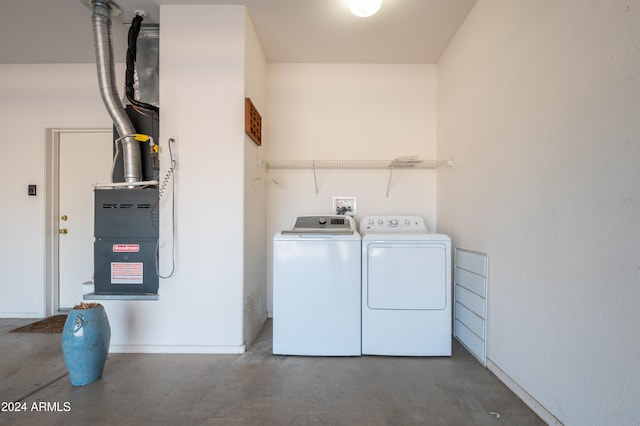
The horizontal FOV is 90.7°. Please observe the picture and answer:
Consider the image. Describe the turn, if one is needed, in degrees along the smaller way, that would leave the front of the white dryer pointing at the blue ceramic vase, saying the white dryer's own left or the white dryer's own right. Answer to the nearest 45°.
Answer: approximately 45° to the white dryer's own right

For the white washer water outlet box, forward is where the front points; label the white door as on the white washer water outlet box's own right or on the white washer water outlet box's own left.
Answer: on the white washer water outlet box's own right

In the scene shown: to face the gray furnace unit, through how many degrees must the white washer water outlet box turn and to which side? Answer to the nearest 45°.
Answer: approximately 45° to its right

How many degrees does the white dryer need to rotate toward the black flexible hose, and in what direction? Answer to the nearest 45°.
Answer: approximately 90° to its right

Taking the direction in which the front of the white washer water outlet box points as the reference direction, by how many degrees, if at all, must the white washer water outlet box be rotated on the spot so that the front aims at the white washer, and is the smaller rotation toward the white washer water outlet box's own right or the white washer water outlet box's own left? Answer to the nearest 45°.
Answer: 0° — it already faces it

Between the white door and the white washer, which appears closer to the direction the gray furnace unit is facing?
the white washer

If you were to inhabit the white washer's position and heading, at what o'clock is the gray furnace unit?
The gray furnace unit is roughly at 3 o'clock from the white washer.
